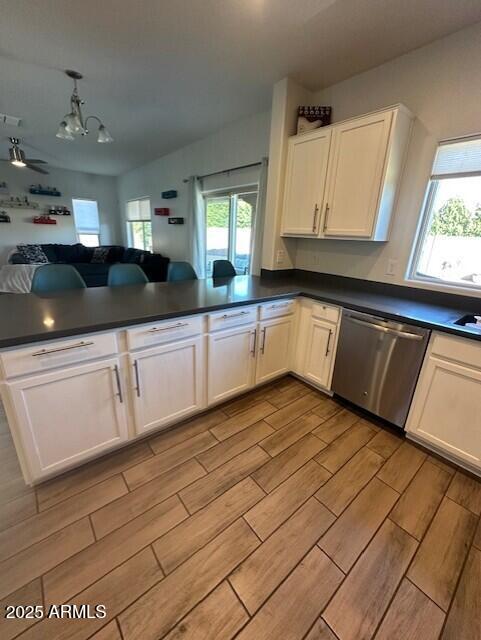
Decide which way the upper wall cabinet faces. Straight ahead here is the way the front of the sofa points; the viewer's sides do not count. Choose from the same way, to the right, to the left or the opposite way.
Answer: to the right

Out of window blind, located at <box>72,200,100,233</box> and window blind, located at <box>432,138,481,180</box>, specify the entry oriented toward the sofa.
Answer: window blind, located at <box>72,200,100,233</box>

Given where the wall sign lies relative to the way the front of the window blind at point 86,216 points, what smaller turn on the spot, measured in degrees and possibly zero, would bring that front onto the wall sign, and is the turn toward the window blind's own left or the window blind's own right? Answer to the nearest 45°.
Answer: approximately 45° to the window blind's own left

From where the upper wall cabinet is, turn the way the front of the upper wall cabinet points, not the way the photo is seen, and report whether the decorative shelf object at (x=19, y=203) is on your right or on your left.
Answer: on your right

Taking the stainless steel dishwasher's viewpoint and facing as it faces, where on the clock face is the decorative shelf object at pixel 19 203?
The decorative shelf object is roughly at 2 o'clock from the stainless steel dishwasher.

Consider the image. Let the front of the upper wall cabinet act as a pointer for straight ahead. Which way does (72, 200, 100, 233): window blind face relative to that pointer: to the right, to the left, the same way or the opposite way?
to the left

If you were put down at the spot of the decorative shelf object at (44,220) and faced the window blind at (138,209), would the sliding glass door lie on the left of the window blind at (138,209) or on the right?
right

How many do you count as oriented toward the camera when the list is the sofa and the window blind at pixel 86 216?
2

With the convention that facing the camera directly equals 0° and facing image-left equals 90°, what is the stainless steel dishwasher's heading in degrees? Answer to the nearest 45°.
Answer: approximately 45°

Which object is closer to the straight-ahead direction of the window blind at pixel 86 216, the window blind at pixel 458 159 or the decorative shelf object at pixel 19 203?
the window blind

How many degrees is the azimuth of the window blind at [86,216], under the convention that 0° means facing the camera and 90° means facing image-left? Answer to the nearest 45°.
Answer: approximately 0°

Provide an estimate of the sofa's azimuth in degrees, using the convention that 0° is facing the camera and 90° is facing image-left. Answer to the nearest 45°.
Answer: approximately 0°
